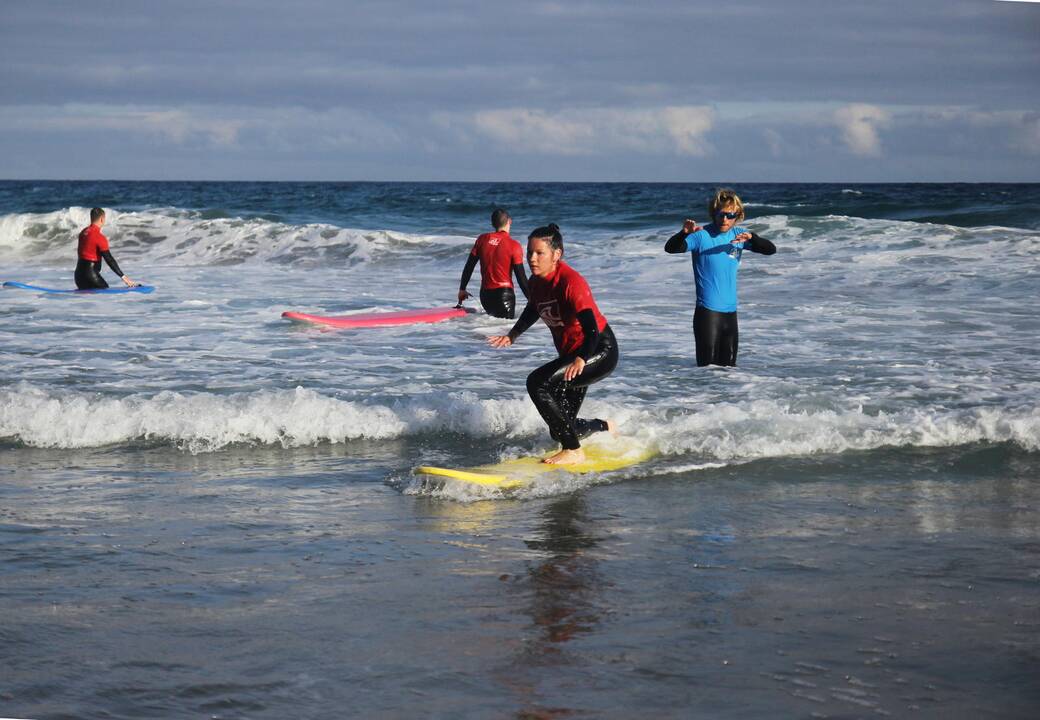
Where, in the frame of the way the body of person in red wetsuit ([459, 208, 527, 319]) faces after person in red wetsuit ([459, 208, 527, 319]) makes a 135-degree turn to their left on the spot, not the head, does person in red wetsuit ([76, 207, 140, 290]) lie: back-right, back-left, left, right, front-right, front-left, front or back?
right

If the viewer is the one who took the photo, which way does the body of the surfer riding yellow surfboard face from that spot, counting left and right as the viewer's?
facing the viewer and to the left of the viewer

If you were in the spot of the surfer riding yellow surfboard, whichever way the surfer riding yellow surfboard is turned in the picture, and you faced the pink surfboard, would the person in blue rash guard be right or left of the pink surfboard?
right

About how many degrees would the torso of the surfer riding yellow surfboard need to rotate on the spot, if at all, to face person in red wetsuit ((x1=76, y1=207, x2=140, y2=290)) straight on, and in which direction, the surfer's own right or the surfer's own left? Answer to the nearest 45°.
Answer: approximately 90° to the surfer's own right

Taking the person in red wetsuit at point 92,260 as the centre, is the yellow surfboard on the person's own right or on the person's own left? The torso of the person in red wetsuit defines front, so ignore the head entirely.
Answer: on the person's own right

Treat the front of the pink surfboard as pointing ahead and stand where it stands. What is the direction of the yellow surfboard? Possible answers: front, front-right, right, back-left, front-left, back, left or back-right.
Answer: left

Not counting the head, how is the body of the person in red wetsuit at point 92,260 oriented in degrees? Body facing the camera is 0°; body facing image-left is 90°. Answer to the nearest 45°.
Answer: approximately 225°

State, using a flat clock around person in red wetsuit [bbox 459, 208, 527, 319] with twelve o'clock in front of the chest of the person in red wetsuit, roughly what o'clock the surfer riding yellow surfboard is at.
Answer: The surfer riding yellow surfboard is roughly at 6 o'clock from the person in red wetsuit.

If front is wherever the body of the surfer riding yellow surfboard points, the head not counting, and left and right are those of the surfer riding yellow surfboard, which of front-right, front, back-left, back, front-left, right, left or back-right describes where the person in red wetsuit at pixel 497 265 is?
back-right

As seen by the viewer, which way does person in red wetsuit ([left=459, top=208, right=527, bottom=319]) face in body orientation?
away from the camera

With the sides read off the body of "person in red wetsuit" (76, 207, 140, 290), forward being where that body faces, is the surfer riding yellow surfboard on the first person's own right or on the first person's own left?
on the first person's own right

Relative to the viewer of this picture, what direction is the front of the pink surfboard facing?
facing to the left of the viewer
